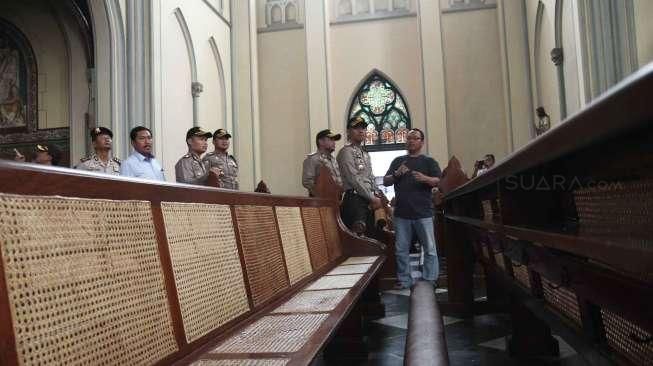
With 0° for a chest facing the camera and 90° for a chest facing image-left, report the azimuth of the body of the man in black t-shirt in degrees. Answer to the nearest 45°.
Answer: approximately 0°

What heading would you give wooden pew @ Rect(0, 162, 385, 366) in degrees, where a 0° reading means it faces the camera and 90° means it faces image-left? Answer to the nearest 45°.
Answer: approximately 315°

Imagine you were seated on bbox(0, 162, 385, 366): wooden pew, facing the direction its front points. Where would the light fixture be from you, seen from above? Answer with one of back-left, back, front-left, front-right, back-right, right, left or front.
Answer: left

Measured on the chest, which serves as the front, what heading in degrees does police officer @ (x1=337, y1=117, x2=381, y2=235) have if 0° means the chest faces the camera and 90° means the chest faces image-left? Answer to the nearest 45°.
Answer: approximately 315°

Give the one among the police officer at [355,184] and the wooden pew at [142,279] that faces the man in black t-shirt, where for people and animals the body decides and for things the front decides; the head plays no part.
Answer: the police officer

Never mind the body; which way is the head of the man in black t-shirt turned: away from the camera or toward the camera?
toward the camera

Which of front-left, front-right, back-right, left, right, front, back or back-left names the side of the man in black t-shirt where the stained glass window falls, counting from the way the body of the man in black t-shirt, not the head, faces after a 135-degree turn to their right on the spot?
front-right

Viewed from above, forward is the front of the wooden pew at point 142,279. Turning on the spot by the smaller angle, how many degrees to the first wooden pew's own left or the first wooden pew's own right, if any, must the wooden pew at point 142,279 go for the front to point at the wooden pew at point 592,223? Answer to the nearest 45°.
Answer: approximately 45° to the first wooden pew's own left

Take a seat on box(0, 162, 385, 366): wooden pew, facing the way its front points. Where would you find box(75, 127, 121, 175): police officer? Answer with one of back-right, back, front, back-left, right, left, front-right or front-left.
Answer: back-left

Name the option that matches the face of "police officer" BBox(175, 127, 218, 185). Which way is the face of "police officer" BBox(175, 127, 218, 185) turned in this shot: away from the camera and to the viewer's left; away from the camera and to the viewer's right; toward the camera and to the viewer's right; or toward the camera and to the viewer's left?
toward the camera and to the viewer's right

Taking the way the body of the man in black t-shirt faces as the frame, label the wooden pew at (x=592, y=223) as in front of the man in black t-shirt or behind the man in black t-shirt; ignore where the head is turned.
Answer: in front
